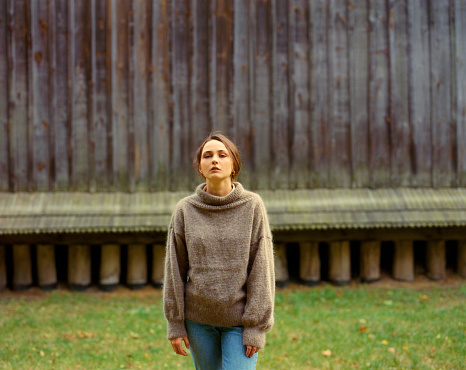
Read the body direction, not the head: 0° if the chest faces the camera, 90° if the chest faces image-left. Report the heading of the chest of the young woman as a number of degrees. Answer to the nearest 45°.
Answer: approximately 0°
